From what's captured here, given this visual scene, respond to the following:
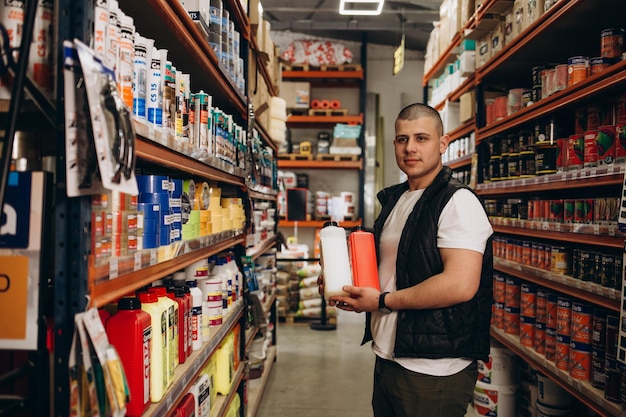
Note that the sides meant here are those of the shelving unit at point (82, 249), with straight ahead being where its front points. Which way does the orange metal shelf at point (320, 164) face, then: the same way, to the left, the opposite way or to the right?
to the right

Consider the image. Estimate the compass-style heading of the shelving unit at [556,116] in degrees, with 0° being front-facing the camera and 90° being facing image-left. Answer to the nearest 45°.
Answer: approximately 90°

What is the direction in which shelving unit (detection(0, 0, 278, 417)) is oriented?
to the viewer's right

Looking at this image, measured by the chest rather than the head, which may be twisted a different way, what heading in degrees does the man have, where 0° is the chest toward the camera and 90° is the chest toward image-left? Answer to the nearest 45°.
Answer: approximately 45°

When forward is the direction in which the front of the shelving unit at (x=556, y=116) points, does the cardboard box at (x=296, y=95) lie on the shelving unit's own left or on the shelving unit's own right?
on the shelving unit's own right

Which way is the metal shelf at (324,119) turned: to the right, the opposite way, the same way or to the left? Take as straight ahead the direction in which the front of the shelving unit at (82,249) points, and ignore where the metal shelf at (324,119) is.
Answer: to the right

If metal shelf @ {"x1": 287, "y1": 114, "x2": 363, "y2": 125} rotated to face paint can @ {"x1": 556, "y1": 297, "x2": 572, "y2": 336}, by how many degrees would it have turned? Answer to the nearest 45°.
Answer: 0° — it already faces it

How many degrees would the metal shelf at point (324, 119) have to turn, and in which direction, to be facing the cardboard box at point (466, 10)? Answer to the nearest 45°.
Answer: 0° — it already faces it
